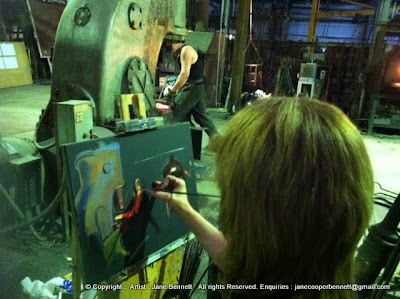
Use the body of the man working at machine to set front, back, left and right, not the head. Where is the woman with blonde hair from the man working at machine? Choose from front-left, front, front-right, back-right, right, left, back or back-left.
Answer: left

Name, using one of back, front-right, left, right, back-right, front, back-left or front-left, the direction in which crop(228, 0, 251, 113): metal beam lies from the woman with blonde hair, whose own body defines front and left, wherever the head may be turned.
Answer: front-right

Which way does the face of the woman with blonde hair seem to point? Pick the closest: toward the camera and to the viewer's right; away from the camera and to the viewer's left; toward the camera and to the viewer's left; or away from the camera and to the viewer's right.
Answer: away from the camera and to the viewer's left

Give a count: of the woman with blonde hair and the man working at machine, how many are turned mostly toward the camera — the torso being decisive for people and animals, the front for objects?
0

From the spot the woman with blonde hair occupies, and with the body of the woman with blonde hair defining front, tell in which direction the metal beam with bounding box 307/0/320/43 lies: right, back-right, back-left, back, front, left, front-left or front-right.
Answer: front-right

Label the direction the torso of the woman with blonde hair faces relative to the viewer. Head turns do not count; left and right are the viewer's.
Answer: facing away from the viewer and to the left of the viewer

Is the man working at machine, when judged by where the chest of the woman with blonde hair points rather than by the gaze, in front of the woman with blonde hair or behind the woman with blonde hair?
in front

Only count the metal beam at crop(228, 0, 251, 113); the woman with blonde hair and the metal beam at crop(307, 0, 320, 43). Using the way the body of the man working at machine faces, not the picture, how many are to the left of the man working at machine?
1

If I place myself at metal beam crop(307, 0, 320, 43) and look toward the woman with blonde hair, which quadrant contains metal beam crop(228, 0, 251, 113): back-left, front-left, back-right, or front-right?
front-right

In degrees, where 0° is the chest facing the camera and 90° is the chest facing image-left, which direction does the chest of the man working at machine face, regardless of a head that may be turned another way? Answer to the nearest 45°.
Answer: approximately 90°

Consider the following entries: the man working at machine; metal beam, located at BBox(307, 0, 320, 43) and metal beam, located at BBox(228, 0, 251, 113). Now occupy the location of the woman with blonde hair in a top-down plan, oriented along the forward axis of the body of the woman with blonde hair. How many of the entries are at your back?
0
